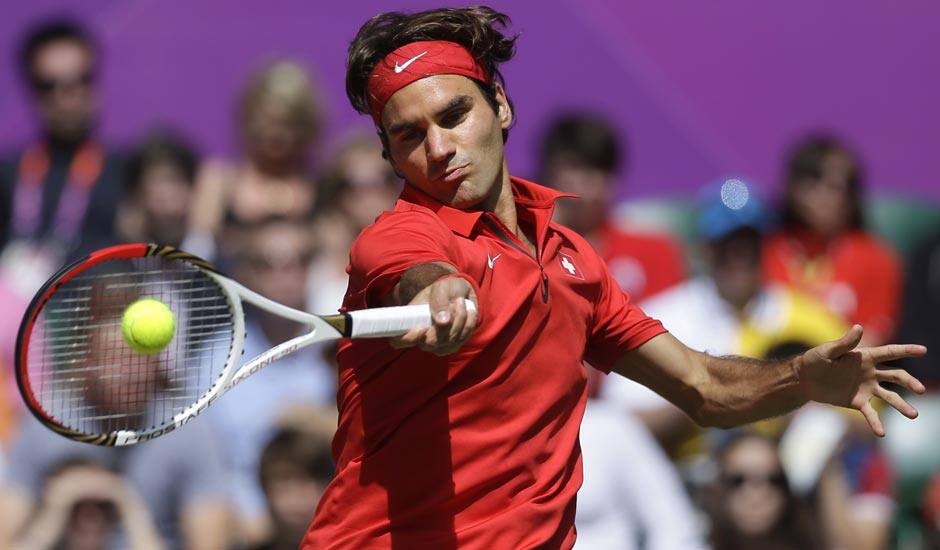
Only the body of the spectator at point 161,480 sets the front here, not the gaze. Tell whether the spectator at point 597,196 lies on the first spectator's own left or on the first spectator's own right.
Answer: on the first spectator's own left

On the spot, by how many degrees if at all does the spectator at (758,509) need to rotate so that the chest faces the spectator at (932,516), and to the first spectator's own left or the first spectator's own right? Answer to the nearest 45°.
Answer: approximately 135° to the first spectator's own left

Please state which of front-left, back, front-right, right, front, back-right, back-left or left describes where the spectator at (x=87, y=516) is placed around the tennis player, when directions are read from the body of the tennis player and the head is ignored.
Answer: back-right

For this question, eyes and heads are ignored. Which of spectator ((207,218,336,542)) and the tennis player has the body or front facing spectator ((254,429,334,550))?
spectator ((207,218,336,542))

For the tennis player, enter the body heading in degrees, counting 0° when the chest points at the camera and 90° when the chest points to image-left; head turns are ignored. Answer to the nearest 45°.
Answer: approximately 0°

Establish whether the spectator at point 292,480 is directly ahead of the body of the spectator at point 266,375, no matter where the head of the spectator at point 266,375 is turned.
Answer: yes
